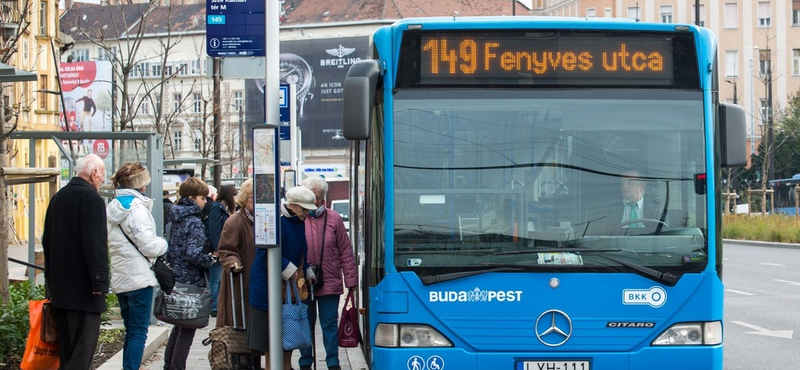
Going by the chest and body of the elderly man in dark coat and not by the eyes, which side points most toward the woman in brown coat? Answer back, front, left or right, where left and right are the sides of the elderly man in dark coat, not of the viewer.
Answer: front

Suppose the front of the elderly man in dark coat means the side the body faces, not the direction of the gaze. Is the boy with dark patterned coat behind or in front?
in front

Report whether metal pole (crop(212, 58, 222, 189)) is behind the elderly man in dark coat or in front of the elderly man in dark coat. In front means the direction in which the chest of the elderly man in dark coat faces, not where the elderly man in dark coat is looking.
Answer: in front

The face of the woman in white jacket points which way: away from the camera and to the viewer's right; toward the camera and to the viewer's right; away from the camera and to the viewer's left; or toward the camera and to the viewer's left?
away from the camera and to the viewer's right

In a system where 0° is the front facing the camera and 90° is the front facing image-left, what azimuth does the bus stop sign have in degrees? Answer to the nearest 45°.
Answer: approximately 0°

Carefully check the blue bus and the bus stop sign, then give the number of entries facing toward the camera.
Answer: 2

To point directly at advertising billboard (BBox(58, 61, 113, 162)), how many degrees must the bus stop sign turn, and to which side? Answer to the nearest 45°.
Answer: approximately 180°

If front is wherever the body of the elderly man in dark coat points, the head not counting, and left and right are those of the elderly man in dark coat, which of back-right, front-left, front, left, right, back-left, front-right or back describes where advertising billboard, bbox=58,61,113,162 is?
front-left
